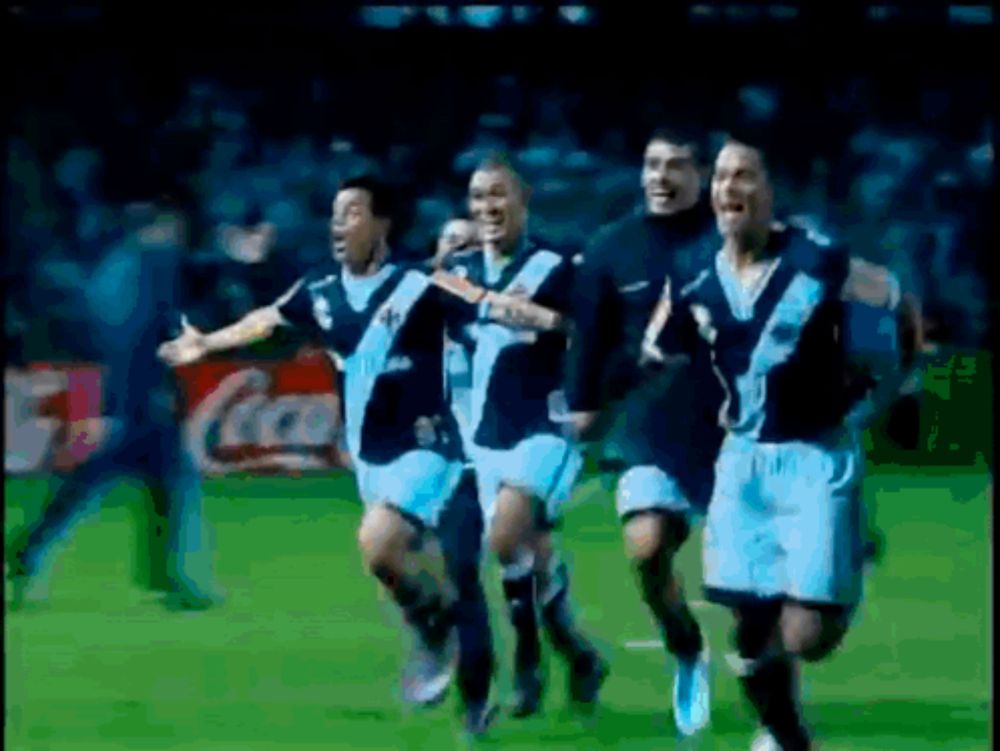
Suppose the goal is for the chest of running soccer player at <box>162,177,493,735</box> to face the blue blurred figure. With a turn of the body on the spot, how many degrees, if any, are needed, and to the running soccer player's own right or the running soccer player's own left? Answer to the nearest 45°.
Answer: approximately 90° to the running soccer player's own right

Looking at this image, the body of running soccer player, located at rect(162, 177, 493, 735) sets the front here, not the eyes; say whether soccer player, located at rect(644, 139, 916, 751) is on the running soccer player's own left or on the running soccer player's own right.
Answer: on the running soccer player's own left

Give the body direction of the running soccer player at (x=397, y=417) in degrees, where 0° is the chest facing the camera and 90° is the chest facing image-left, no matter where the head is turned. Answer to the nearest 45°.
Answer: approximately 45°

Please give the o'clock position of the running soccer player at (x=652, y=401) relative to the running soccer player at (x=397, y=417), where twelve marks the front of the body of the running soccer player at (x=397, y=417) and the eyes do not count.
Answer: the running soccer player at (x=652, y=401) is roughly at 8 o'clock from the running soccer player at (x=397, y=417).
